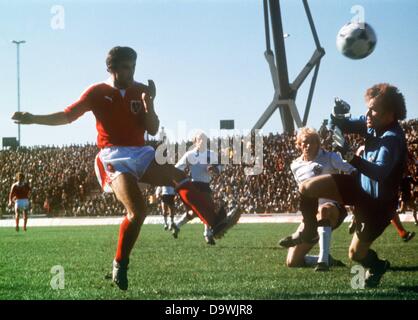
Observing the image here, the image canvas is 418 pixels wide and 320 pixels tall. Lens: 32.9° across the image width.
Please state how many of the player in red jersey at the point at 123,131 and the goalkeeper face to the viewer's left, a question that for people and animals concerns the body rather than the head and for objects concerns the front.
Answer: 1

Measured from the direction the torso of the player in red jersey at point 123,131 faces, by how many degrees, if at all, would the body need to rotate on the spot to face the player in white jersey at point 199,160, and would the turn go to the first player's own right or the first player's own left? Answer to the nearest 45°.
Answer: approximately 135° to the first player's own left

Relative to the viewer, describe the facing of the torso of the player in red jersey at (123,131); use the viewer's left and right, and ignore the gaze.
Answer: facing the viewer and to the right of the viewer

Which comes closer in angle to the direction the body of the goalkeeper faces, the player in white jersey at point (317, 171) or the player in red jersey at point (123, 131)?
the player in red jersey

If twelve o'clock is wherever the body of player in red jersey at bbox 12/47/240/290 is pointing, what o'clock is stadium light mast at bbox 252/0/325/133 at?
The stadium light mast is roughly at 8 o'clock from the player in red jersey.

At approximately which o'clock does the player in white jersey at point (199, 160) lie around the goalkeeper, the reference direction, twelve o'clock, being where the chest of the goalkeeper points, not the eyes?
The player in white jersey is roughly at 2 o'clock from the goalkeeper.

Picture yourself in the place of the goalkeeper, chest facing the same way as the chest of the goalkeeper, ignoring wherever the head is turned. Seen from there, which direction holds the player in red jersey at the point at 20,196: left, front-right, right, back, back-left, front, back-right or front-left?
front-right

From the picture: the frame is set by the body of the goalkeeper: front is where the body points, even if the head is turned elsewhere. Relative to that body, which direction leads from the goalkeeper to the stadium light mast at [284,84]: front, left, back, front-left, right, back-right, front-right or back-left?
right

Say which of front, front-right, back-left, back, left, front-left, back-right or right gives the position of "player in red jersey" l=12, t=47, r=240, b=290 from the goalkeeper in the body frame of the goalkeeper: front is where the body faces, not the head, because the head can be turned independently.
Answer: front

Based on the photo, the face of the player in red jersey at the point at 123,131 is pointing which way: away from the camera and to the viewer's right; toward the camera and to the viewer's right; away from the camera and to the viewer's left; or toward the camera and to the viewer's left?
toward the camera and to the viewer's right

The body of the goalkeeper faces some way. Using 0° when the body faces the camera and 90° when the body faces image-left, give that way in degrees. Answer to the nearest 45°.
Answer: approximately 90°

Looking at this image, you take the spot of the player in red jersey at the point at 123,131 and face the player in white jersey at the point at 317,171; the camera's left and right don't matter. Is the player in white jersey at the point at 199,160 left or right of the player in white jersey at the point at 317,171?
left
